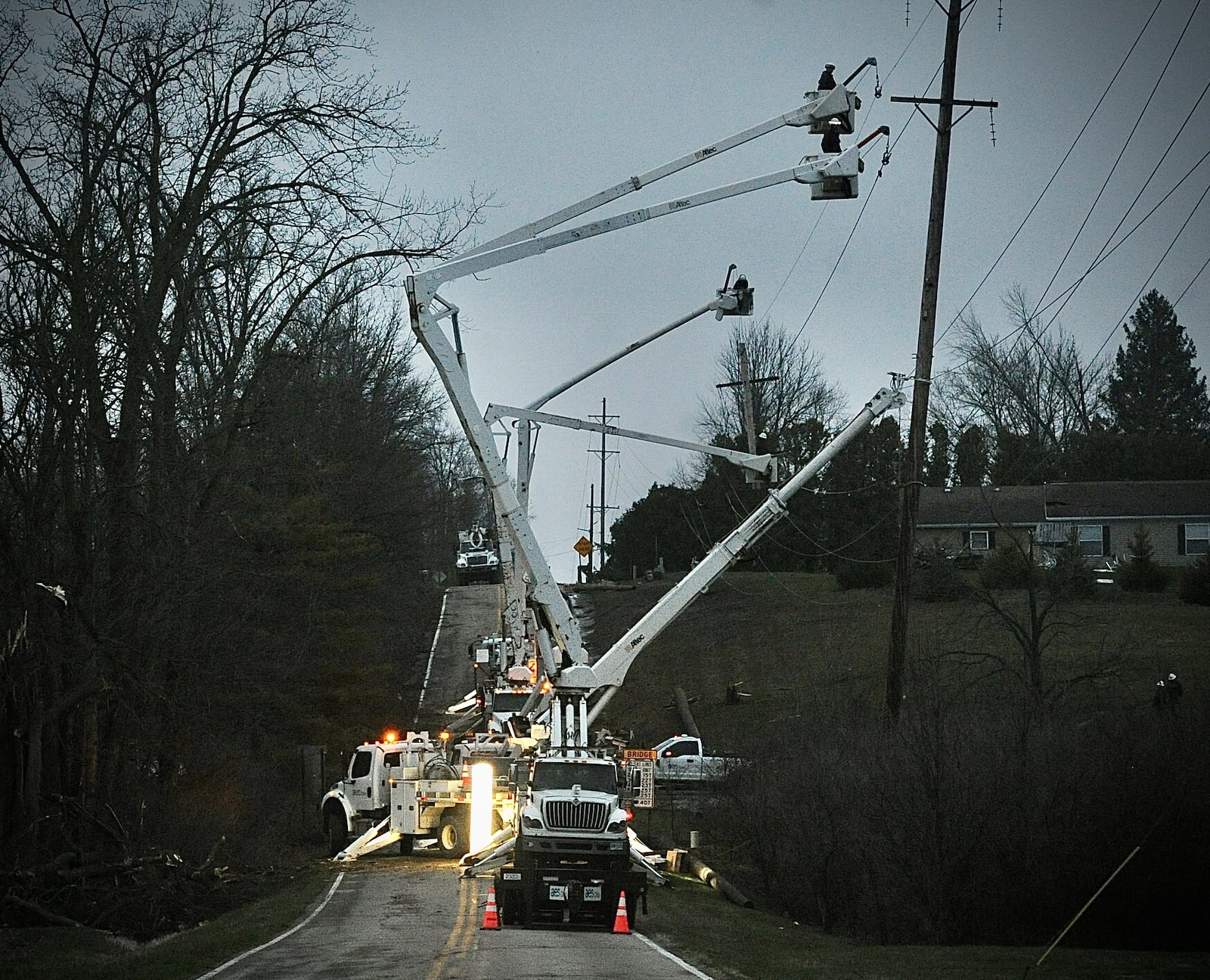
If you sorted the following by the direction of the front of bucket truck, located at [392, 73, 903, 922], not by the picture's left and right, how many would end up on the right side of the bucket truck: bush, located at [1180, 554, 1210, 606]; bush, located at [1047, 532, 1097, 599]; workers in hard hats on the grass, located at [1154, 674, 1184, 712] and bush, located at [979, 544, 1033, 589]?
0

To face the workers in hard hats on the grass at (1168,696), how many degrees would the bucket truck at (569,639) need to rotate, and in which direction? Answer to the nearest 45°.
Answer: approximately 90° to its left

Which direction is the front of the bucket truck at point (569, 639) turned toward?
toward the camera

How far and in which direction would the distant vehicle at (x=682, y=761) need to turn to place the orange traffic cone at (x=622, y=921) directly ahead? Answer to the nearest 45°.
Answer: approximately 90° to its left

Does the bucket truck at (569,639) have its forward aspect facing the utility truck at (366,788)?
no

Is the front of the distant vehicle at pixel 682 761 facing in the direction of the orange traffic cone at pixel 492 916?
no

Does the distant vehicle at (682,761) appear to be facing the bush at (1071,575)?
no

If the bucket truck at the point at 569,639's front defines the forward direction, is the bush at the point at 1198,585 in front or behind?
behind

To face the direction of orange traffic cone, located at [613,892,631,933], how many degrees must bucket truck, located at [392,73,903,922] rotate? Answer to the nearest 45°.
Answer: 0° — it already faces it

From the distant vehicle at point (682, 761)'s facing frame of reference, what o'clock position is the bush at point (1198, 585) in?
The bush is roughly at 5 o'clock from the distant vehicle.

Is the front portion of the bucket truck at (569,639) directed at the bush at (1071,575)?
no

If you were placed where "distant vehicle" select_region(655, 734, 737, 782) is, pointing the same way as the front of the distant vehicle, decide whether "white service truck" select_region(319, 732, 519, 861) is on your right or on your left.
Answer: on your left

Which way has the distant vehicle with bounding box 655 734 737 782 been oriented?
to the viewer's left
